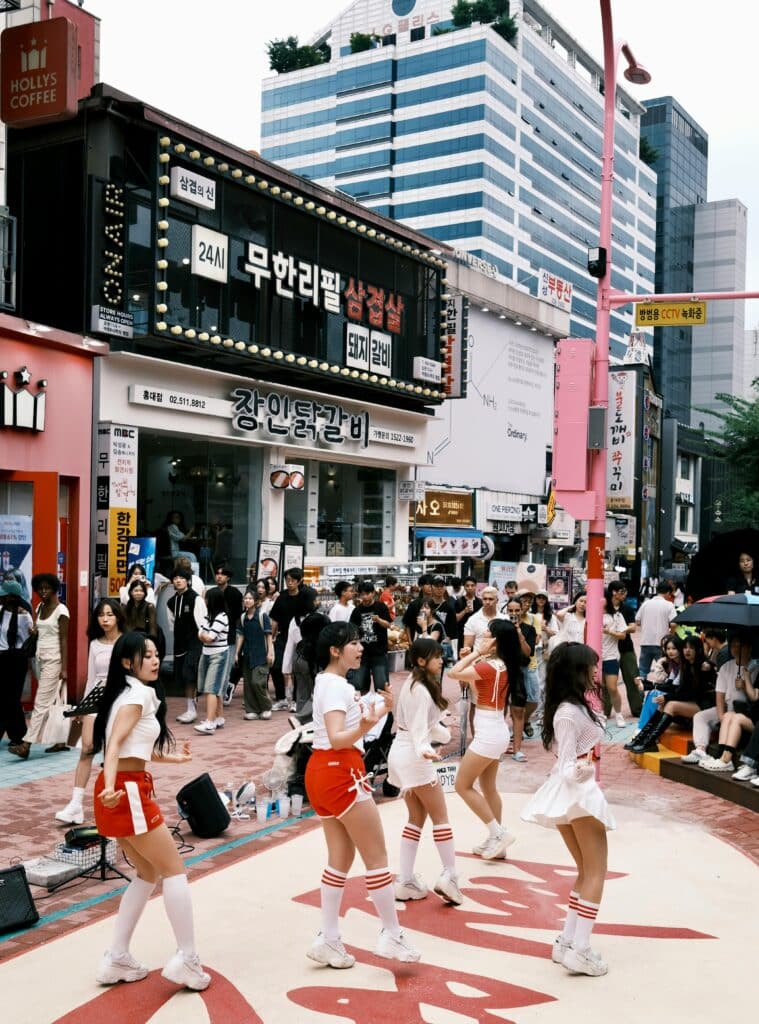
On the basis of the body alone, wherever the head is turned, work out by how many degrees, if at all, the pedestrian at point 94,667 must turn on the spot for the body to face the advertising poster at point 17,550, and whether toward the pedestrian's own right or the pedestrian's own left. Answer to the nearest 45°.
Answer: approximately 135° to the pedestrian's own right

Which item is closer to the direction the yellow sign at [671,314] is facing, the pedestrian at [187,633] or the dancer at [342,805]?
the dancer

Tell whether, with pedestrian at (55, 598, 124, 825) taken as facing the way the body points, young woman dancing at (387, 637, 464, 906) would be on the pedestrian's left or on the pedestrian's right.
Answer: on the pedestrian's left

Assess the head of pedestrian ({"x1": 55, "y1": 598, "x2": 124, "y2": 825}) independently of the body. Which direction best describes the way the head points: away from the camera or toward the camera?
toward the camera

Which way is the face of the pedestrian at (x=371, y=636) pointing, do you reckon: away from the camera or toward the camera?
toward the camera

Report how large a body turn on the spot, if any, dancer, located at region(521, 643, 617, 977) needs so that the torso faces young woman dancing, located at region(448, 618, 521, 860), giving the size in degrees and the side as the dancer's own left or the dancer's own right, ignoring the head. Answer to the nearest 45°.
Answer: approximately 90° to the dancer's own left

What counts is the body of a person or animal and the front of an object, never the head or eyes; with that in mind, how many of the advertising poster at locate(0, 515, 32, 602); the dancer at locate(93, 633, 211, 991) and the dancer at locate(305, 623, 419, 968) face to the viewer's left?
0

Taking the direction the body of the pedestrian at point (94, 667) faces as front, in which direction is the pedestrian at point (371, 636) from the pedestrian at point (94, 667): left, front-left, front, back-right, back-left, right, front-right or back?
back

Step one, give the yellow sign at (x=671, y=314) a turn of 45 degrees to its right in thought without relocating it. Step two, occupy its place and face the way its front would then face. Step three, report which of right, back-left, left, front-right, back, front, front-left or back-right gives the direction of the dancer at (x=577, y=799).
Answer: front-left

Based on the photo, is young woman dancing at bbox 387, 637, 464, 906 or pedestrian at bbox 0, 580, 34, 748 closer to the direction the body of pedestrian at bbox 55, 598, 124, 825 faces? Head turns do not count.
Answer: the young woman dancing
